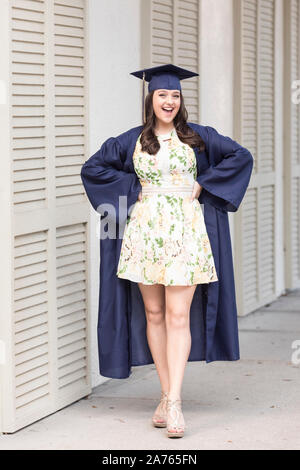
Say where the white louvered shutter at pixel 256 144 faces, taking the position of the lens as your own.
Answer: facing the viewer and to the right of the viewer

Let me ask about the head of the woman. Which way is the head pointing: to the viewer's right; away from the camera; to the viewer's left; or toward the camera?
toward the camera

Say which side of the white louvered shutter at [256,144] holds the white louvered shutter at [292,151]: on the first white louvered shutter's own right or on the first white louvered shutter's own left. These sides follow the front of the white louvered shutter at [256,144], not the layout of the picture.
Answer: on the first white louvered shutter's own left

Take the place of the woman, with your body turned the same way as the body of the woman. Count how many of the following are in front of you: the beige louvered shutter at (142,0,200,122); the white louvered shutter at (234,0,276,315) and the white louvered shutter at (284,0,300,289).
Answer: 0

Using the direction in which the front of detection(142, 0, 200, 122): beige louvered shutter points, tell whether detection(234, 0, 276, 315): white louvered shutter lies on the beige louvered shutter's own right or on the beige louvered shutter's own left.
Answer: on the beige louvered shutter's own left

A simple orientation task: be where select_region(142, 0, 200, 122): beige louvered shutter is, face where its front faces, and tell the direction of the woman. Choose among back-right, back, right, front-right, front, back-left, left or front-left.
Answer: front-right

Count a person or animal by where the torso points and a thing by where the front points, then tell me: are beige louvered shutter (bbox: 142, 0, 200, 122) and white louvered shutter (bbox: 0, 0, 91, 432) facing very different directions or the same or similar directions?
same or similar directions

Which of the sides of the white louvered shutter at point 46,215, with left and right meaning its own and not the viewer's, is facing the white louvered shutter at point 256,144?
left

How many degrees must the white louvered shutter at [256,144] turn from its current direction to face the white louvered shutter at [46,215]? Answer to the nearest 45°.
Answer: approximately 45° to its right

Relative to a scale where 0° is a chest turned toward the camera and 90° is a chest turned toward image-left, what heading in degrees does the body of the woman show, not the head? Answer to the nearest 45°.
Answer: approximately 0°

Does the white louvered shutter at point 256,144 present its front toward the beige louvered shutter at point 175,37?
no

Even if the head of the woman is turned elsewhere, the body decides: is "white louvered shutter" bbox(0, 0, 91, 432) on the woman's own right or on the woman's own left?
on the woman's own right

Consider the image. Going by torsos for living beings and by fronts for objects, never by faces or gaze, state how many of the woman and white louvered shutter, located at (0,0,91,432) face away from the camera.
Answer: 0

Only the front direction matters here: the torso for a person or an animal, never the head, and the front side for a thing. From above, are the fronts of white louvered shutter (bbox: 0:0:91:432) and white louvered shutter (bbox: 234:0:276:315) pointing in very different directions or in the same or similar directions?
same or similar directions
